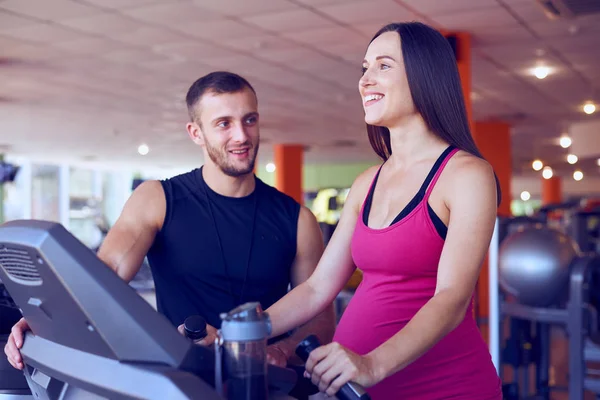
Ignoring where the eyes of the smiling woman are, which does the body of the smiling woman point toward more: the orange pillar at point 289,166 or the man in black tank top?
the man in black tank top

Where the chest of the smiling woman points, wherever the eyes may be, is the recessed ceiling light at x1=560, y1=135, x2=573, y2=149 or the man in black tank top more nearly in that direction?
the man in black tank top

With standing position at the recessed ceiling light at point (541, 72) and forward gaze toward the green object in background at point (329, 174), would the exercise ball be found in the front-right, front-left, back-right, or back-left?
back-left

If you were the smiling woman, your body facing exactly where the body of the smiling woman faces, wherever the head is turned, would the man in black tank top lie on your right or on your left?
on your right

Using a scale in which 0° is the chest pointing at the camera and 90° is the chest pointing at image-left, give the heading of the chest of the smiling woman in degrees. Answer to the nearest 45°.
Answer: approximately 45°

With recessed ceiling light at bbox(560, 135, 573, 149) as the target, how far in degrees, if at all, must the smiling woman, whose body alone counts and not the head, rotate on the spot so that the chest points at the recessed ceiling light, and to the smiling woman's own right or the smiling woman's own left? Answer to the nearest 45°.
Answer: approximately 135° to the smiling woman's own right

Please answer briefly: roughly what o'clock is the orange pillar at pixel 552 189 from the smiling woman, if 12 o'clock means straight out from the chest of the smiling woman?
The orange pillar is roughly at 5 o'clock from the smiling woman.

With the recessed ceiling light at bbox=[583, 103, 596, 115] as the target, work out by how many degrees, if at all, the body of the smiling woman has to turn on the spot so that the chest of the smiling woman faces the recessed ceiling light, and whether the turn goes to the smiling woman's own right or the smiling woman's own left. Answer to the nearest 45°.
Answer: approximately 135° to the smiling woman's own right

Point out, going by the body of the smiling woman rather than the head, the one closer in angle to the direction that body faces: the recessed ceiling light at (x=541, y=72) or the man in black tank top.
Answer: the man in black tank top

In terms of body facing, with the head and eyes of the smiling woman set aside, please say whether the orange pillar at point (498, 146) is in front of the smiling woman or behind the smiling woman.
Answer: behind

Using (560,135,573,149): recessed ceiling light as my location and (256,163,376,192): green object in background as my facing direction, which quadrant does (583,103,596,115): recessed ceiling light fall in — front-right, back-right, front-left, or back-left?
back-left

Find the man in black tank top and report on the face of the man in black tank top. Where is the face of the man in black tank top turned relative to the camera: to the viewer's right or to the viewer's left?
to the viewer's right
